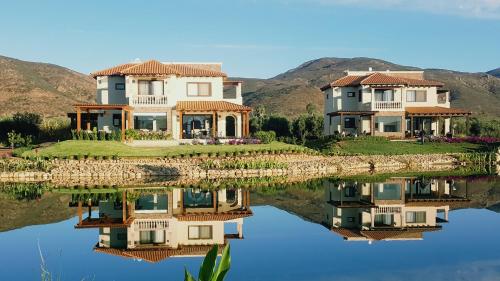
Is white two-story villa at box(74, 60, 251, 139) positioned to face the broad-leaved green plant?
yes

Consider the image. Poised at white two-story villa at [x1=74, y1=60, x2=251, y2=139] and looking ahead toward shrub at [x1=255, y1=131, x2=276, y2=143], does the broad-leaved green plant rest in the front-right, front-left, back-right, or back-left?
front-right

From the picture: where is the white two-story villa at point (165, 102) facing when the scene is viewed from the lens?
facing the viewer

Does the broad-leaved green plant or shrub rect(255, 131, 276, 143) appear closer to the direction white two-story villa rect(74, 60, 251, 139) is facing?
the broad-leaved green plant

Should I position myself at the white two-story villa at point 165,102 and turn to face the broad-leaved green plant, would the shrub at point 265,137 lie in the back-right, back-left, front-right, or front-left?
front-left

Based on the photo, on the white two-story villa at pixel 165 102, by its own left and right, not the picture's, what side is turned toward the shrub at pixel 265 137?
left
